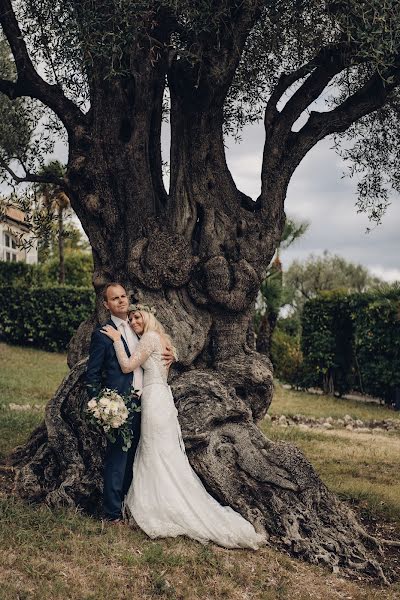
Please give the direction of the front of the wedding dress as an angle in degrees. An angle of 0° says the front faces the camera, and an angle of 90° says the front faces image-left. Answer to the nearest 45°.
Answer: approximately 90°

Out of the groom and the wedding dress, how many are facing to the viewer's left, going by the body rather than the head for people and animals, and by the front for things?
1

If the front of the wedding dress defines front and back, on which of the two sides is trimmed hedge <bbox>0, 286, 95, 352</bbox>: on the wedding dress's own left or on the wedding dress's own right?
on the wedding dress's own right

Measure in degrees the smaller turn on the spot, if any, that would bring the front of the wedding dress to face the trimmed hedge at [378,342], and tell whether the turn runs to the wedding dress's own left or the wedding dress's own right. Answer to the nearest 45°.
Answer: approximately 135° to the wedding dress's own right

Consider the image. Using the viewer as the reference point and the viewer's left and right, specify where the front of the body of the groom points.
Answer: facing the viewer and to the right of the viewer

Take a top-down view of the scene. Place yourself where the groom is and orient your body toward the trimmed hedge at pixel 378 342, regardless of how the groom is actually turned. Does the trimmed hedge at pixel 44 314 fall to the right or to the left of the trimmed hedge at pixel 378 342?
left

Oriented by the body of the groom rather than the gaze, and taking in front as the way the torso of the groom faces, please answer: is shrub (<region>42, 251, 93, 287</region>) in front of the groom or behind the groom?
behind
